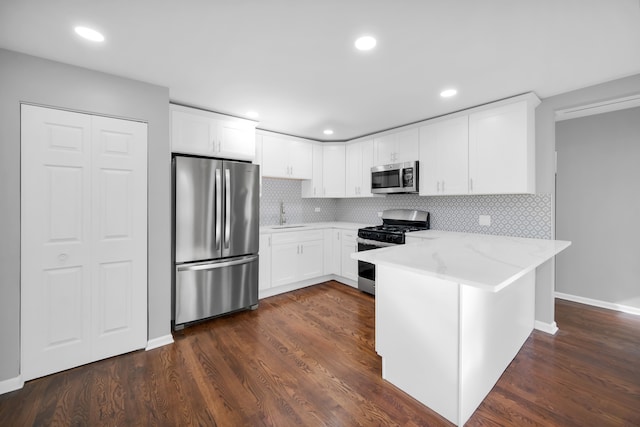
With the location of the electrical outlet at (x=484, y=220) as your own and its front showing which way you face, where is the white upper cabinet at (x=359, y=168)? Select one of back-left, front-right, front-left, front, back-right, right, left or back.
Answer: right

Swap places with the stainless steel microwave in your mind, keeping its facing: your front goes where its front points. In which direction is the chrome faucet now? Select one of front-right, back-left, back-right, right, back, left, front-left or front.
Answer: front-right

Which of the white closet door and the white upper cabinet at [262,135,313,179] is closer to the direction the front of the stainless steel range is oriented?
the white closet door

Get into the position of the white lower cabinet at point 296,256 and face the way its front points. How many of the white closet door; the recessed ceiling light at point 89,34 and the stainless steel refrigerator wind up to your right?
3

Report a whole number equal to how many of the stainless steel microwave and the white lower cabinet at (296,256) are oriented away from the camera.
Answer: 0

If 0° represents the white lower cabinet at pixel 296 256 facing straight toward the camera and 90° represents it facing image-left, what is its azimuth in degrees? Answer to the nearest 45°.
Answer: approximately 315°

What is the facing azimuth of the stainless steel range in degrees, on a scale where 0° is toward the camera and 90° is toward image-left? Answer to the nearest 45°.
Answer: approximately 45°

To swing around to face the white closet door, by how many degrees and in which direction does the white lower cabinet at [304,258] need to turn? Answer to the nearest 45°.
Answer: approximately 90° to its right

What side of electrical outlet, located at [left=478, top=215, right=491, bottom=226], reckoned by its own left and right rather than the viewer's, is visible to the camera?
front

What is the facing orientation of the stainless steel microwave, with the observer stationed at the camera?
facing the viewer and to the left of the viewer

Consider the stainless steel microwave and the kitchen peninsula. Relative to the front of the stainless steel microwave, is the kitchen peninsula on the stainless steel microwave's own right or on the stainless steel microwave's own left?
on the stainless steel microwave's own left
